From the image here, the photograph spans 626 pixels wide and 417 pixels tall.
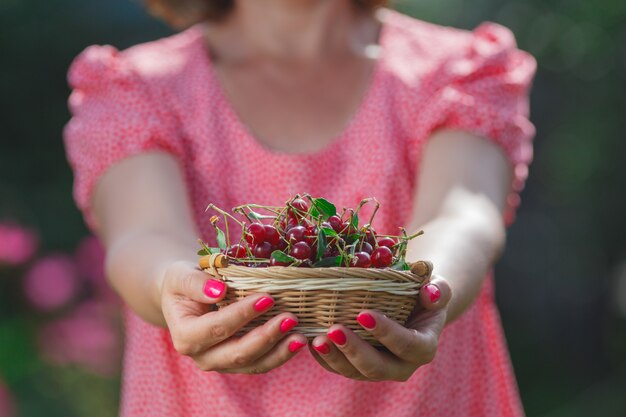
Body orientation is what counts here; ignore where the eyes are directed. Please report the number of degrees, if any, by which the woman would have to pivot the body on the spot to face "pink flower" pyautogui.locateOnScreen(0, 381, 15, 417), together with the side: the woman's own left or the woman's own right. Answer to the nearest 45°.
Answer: approximately 135° to the woman's own right

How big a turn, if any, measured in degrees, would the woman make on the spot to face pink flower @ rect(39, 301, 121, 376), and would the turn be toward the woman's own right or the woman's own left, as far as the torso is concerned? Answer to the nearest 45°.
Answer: approximately 135° to the woman's own right

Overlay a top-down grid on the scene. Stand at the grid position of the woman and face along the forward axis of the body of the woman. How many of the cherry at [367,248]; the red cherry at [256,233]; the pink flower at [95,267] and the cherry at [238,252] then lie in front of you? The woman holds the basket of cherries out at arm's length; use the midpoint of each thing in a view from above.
3

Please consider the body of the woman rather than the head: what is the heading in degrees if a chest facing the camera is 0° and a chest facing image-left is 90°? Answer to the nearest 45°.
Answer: approximately 0°

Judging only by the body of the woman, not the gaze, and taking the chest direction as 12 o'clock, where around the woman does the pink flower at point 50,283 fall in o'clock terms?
The pink flower is roughly at 5 o'clock from the woman.
